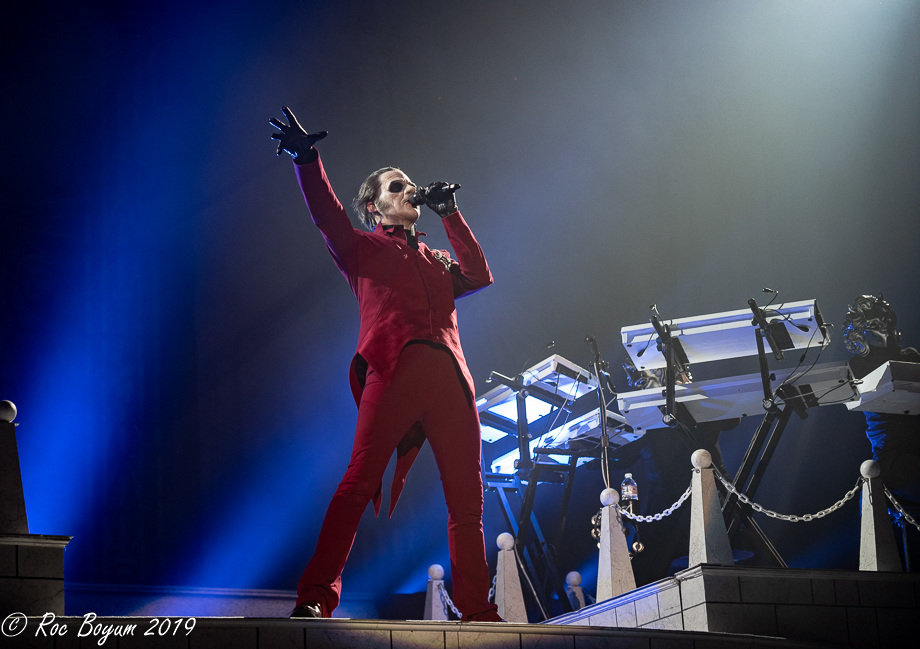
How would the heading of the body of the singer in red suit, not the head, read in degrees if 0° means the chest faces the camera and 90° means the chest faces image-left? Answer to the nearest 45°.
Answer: approximately 315°

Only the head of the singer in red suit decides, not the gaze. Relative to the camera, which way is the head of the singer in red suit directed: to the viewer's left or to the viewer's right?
to the viewer's right
